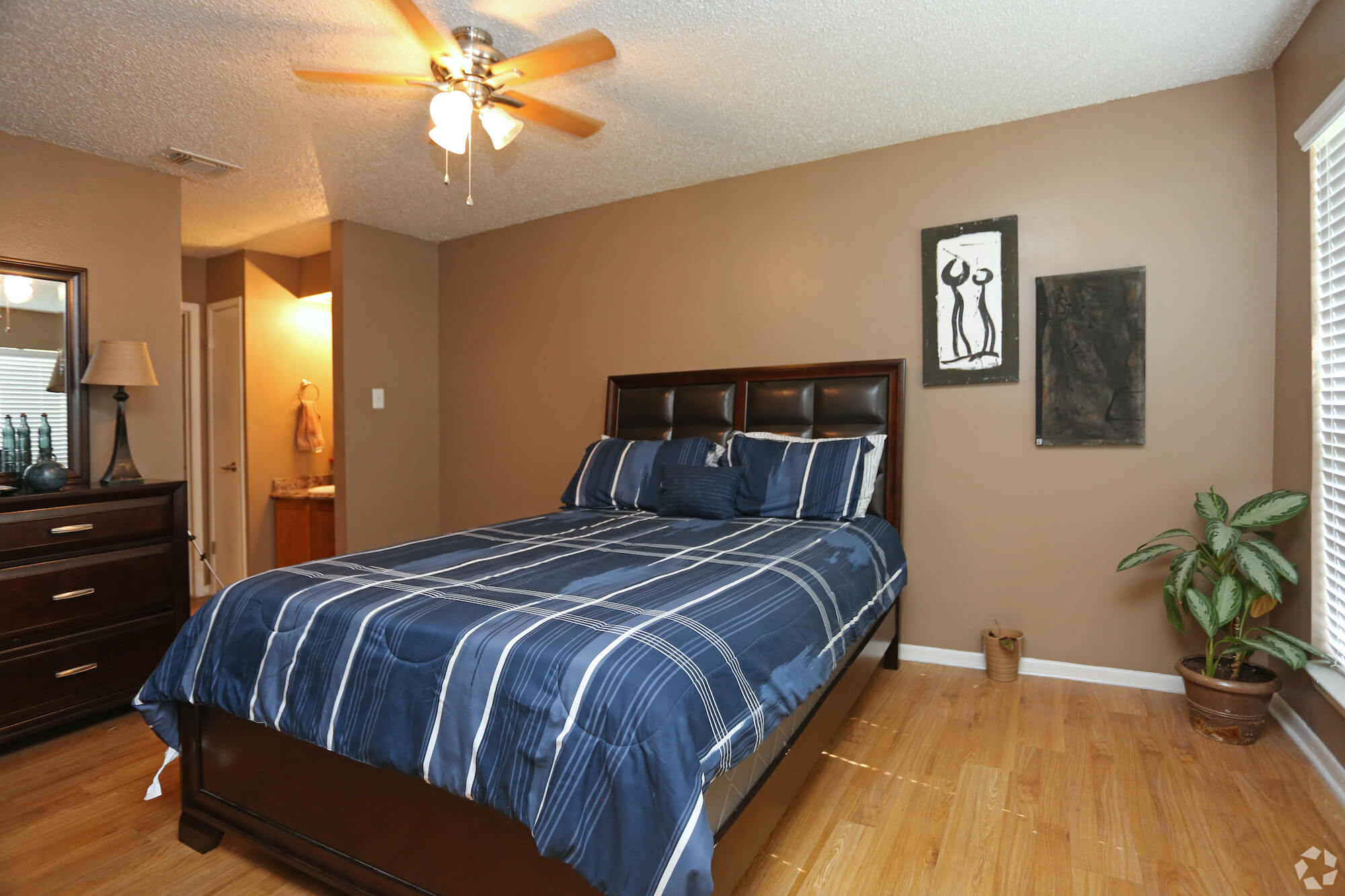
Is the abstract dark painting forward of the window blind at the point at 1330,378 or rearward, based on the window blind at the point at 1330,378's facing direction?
forward

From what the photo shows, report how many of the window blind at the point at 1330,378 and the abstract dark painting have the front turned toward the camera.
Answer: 1

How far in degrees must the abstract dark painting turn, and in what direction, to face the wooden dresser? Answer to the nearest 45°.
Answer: approximately 45° to its right

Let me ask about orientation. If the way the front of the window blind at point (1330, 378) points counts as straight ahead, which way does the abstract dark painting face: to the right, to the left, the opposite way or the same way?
to the left

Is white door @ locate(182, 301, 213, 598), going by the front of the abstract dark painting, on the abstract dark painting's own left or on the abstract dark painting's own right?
on the abstract dark painting's own right

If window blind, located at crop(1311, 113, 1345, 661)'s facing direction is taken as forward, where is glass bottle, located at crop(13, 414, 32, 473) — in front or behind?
in front

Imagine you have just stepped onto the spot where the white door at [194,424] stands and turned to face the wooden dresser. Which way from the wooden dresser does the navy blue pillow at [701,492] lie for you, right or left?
left

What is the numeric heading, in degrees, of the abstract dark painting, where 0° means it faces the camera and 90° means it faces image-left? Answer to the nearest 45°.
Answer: approximately 0°

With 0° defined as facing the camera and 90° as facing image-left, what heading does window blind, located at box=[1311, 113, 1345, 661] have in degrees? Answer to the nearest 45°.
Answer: approximately 90°

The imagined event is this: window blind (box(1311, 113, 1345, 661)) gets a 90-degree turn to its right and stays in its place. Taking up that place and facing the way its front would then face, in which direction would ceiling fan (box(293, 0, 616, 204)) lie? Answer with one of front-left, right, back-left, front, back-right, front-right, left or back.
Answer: back-left
